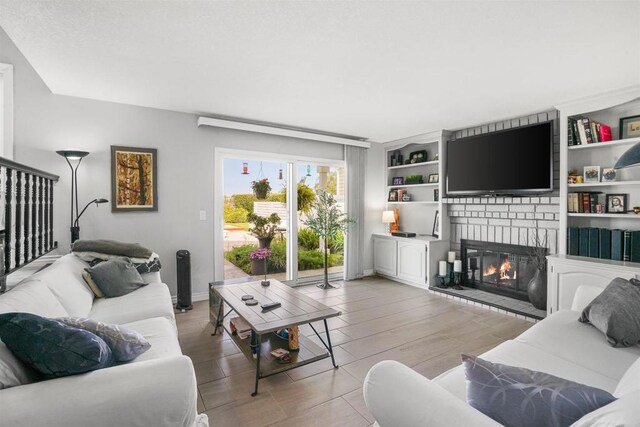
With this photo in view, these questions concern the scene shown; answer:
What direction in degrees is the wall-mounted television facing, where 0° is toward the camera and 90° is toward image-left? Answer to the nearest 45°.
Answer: approximately 45°

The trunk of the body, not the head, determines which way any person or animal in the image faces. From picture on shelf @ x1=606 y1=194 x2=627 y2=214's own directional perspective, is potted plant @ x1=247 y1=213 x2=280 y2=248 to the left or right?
on its right

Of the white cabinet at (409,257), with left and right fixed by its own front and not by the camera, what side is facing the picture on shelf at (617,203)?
left

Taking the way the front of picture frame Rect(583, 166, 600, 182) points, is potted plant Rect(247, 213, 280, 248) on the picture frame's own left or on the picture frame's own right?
on the picture frame's own right

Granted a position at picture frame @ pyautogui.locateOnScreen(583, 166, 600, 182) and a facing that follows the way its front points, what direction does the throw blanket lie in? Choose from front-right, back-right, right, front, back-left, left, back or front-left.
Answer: front-right

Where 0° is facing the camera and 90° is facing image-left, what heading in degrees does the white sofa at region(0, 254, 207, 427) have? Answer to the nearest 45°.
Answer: approximately 270°

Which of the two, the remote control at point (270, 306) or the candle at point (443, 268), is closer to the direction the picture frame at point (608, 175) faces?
the remote control

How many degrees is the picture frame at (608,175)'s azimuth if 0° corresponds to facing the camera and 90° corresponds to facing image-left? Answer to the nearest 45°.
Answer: approximately 0°

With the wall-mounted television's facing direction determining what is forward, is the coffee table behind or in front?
in front

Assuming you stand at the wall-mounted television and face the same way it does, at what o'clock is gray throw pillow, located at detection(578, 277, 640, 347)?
The gray throw pillow is roughly at 10 o'clock from the wall-mounted television.
